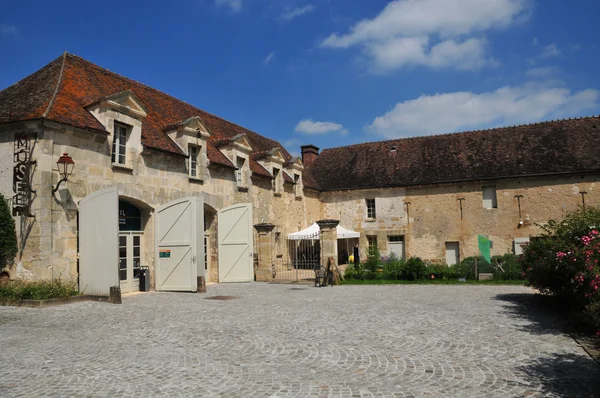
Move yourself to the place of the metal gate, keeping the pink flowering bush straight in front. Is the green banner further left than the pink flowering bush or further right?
left

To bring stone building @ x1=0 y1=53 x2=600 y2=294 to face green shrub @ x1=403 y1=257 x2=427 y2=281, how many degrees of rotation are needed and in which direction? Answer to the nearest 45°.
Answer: approximately 45° to its left

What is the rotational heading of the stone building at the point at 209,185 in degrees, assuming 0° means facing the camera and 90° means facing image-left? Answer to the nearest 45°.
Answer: approximately 315°
